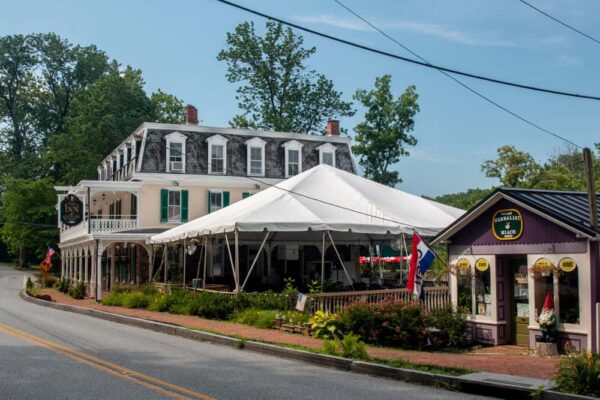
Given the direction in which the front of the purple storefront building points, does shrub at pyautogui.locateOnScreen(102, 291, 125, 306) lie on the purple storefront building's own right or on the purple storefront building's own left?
on the purple storefront building's own right

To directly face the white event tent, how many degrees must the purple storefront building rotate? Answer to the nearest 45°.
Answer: approximately 90° to its right

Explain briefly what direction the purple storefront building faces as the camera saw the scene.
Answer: facing the viewer and to the left of the viewer

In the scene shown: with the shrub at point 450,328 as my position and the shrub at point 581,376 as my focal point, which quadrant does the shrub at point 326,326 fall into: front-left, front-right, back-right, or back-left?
back-right

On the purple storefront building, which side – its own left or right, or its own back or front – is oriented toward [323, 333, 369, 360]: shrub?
front

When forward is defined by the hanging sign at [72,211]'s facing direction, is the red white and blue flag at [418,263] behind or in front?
in front

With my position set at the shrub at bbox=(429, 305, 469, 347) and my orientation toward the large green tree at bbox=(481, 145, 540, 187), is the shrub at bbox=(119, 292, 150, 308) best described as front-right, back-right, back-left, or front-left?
front-left

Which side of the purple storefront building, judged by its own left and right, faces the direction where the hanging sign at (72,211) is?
right

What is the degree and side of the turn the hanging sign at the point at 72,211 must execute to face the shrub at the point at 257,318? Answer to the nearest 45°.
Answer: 0° — it already faces it

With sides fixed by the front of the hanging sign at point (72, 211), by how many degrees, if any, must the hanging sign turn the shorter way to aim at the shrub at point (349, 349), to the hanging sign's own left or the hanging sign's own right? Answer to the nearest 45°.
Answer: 0° — it already faces it

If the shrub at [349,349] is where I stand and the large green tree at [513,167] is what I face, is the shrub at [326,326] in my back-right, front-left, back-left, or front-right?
front-left

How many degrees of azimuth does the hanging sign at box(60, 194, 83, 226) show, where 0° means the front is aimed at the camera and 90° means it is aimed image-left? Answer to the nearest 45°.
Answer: approximately 0°
